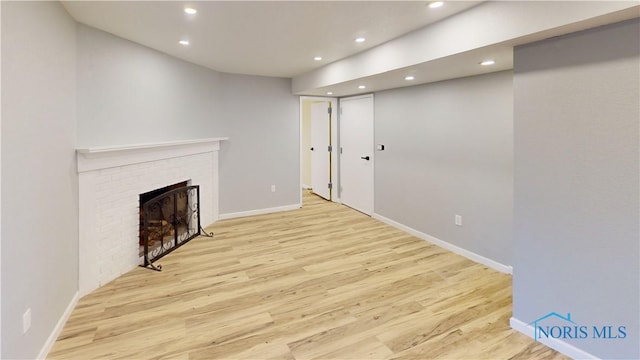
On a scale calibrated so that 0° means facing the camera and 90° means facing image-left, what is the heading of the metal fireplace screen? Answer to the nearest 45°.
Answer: approximately 315°

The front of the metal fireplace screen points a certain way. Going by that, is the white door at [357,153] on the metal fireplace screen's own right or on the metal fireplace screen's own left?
on the metal fireplace screen's own left

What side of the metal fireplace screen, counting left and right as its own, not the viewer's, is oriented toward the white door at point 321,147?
left
